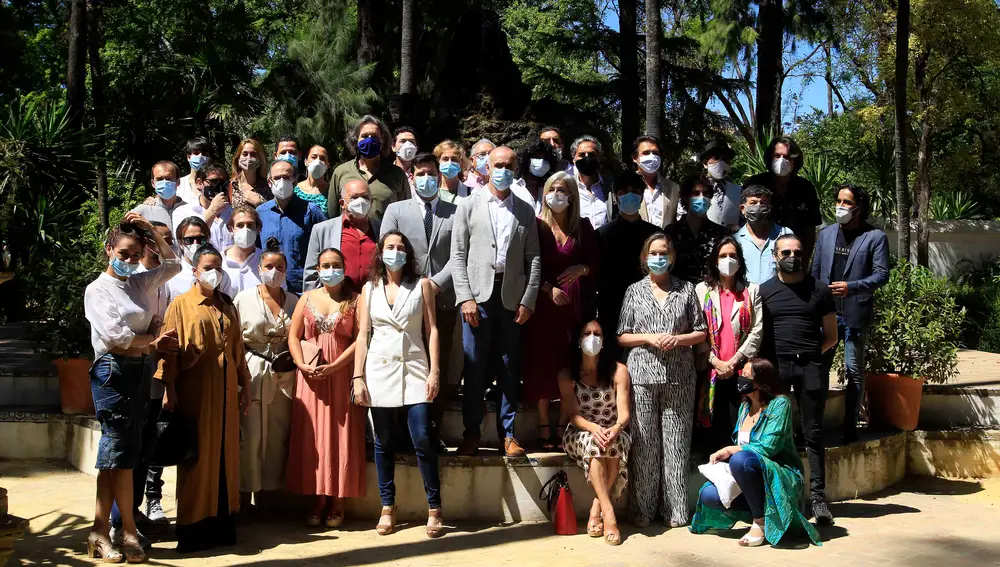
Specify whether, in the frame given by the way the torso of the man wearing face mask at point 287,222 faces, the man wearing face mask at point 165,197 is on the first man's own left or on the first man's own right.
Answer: on the first man's own right

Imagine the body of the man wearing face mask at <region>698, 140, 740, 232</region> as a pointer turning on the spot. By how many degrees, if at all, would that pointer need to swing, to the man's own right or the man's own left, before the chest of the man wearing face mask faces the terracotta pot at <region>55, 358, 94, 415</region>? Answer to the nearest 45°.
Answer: approximately 90° to the man's own right

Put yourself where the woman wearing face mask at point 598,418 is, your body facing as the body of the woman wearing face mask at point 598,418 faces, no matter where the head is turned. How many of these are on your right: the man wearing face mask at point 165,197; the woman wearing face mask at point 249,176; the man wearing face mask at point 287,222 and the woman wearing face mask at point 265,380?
4

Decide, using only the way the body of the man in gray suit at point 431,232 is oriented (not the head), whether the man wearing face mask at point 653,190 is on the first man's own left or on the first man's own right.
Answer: on the first man's own left

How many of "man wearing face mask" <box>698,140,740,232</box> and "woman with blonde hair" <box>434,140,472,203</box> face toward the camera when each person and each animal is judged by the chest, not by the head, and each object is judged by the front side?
2

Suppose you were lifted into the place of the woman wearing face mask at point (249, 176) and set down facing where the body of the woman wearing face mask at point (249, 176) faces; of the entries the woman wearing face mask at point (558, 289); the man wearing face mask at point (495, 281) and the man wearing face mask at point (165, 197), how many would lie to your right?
1

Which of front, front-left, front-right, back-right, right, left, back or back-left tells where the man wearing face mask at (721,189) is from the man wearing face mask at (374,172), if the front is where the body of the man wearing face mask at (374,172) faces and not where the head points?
left

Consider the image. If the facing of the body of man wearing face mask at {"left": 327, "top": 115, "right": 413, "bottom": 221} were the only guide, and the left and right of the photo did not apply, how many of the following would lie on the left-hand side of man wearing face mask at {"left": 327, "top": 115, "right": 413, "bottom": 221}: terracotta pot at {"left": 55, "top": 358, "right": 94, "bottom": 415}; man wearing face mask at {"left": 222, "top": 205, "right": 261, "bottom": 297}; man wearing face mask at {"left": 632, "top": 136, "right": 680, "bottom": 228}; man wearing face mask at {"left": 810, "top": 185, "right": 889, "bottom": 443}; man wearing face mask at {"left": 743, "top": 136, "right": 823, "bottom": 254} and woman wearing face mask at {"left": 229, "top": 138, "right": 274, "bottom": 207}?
3

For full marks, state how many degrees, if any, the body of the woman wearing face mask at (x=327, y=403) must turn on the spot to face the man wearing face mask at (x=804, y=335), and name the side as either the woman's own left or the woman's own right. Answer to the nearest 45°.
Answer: approximately 90° to the woman's own left

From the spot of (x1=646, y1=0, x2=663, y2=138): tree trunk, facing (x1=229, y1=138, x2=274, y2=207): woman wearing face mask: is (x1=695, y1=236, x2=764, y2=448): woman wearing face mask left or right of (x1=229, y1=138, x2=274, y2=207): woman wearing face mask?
left
